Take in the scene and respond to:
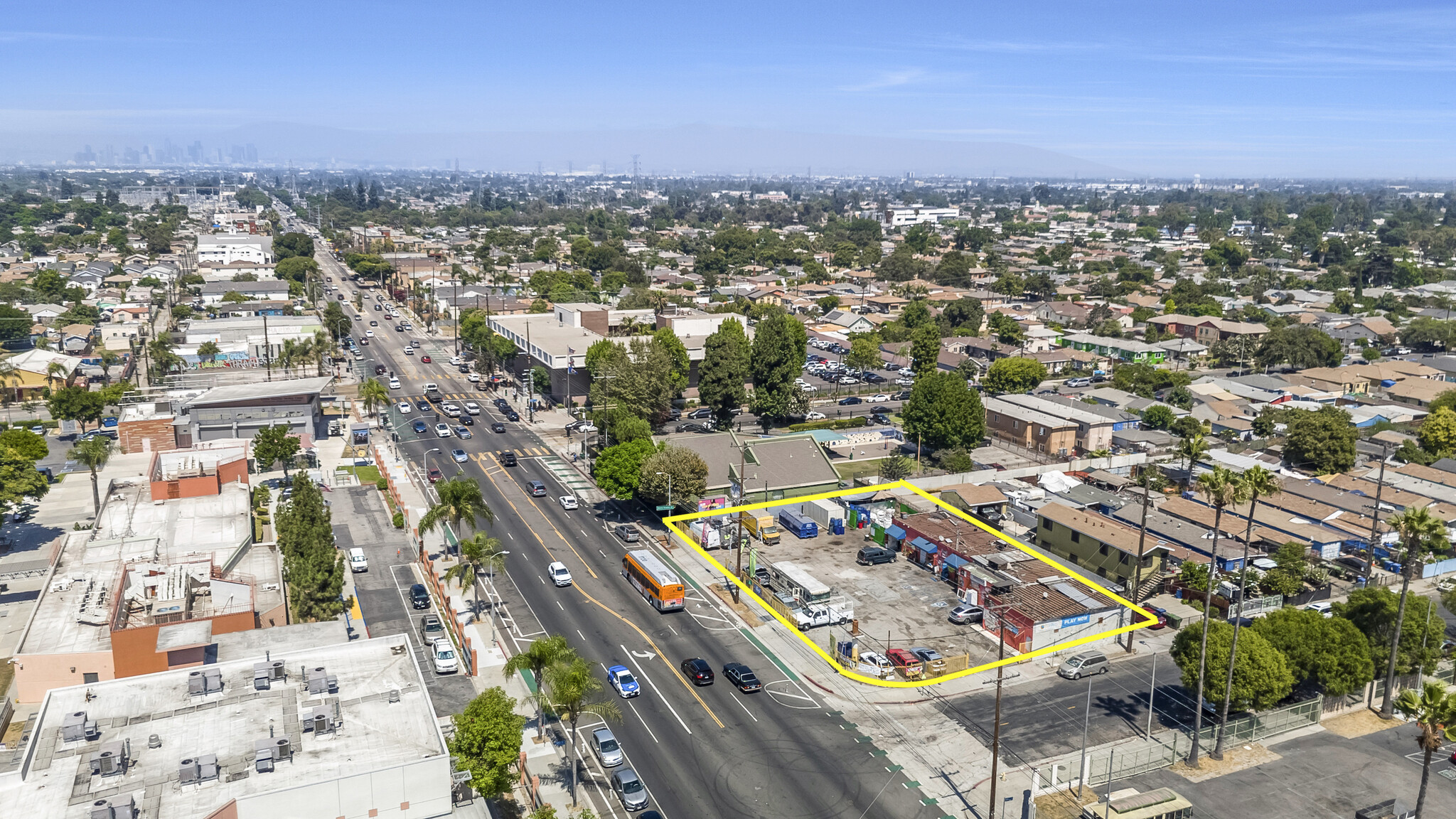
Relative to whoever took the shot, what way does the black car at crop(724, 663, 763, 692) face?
facing away from the viewer and to the left of the viewer

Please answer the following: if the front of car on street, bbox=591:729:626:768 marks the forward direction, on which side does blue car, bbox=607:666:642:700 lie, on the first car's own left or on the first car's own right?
on the first car's own left

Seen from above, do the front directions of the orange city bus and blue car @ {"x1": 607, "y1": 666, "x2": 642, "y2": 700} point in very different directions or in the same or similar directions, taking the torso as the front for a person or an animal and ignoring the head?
very different directions

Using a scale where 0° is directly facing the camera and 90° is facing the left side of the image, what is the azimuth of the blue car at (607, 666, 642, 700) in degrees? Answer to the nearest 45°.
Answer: approximately 315°

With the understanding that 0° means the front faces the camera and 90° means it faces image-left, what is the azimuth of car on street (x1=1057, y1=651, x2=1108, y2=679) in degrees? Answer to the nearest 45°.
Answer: approximately 45°

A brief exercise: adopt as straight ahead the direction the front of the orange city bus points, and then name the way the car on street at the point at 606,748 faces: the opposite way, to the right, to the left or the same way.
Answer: the opposite way

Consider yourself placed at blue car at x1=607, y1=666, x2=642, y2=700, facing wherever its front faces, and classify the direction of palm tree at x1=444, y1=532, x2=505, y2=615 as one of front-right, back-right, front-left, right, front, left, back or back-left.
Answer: back

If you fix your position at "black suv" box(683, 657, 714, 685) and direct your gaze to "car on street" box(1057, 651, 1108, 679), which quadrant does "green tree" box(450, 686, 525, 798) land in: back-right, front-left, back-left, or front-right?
back-right

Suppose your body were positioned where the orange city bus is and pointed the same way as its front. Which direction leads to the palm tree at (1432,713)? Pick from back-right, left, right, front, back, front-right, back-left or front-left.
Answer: back

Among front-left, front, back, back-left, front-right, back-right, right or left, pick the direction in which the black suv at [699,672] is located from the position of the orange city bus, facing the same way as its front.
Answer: back-left
